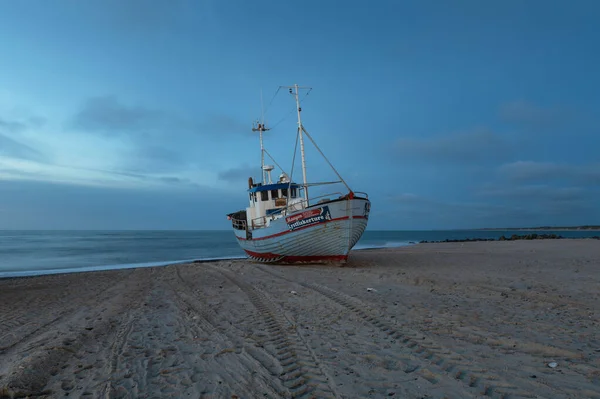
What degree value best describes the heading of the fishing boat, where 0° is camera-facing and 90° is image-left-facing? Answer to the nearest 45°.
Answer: approximately 315°
